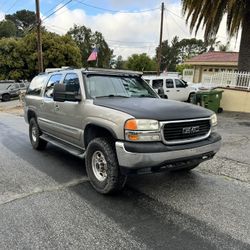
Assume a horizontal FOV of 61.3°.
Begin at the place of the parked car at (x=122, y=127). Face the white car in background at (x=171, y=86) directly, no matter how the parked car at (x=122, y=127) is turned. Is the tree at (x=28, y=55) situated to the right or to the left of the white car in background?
left

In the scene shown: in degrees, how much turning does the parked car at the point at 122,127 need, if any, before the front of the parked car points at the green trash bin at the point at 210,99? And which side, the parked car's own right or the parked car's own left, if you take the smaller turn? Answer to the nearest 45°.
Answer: approximately 90° to the parked car's own left

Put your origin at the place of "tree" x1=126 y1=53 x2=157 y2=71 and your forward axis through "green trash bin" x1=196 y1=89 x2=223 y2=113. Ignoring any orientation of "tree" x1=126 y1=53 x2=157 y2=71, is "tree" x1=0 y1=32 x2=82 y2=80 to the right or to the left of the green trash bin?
right

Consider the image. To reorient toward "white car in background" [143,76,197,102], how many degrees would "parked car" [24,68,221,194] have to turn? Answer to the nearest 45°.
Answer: approximately 135° to its left

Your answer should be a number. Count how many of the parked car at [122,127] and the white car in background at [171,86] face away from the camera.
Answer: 0

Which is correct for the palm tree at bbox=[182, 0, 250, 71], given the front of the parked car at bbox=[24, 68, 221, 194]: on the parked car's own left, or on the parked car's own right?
on the parked car's own left

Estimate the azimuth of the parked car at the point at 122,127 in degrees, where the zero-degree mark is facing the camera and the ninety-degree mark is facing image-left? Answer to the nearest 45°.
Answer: approximately 315°
